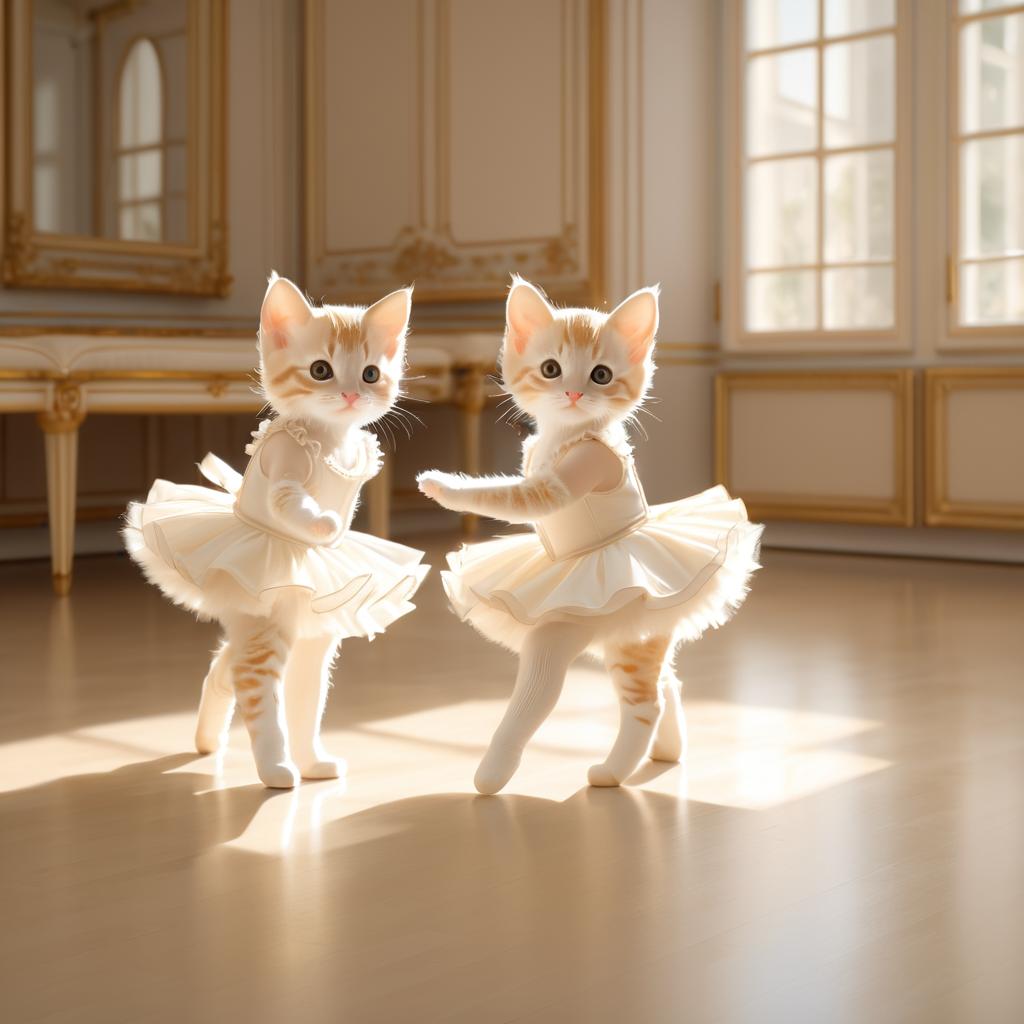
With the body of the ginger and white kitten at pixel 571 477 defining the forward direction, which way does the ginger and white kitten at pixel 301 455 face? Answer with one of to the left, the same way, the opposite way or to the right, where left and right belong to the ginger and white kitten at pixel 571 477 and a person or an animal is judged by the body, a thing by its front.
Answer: to the left

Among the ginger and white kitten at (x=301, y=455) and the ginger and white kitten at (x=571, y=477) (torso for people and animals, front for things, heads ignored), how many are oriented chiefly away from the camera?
0

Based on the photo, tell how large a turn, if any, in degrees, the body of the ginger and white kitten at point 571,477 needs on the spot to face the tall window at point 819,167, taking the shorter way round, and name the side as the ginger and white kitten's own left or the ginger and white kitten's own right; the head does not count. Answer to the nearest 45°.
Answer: approximately 135° to the ginger and white kitten's own right

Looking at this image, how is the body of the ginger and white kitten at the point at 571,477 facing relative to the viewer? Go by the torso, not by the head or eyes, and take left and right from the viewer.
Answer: facing the viewer and to the left of the viewer

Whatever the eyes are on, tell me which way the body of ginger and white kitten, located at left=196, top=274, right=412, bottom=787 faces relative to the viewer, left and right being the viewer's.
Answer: facing the viewer and to the right of the viewer
